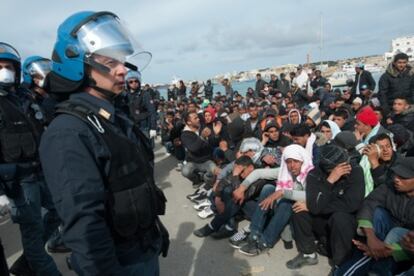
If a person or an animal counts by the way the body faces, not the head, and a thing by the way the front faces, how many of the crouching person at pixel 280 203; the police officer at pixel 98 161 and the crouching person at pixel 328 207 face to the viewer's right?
1

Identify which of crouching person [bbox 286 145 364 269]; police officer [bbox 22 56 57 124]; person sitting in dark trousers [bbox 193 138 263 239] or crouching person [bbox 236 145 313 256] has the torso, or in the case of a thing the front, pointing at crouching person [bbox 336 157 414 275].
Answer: the police officer

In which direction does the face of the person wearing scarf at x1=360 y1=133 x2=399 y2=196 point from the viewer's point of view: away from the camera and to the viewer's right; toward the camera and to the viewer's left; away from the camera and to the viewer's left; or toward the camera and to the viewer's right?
toward the camera and to the viewer's left

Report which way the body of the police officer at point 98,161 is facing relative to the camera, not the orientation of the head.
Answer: to the viewer's right

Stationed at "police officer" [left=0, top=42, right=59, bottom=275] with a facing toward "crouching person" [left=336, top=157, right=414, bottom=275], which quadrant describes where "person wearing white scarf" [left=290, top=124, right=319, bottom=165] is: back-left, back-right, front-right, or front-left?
front-left

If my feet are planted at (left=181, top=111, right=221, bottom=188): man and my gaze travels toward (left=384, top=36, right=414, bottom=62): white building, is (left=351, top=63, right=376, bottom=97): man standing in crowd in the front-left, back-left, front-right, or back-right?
front-right

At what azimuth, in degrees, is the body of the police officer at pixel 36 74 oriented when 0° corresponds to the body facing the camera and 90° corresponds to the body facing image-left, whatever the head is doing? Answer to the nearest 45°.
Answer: approximately 315°

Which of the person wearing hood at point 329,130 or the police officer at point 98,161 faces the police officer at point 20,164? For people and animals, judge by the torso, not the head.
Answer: the person wearing hood

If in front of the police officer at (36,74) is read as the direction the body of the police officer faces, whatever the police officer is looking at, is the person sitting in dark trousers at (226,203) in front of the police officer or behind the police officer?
in front

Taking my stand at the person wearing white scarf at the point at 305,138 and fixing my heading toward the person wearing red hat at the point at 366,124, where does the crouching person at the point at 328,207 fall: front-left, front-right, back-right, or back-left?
back-right

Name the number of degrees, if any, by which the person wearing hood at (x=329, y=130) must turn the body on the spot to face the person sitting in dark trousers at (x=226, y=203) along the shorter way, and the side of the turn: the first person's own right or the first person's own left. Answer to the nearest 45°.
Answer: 0° — they already face them

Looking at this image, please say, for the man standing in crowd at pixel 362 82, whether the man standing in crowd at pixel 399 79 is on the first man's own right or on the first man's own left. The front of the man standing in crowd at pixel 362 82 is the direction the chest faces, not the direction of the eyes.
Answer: on the first man's own left

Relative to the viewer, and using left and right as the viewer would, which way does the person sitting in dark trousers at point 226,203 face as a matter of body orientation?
facing the viewer and to the left of the viewer
